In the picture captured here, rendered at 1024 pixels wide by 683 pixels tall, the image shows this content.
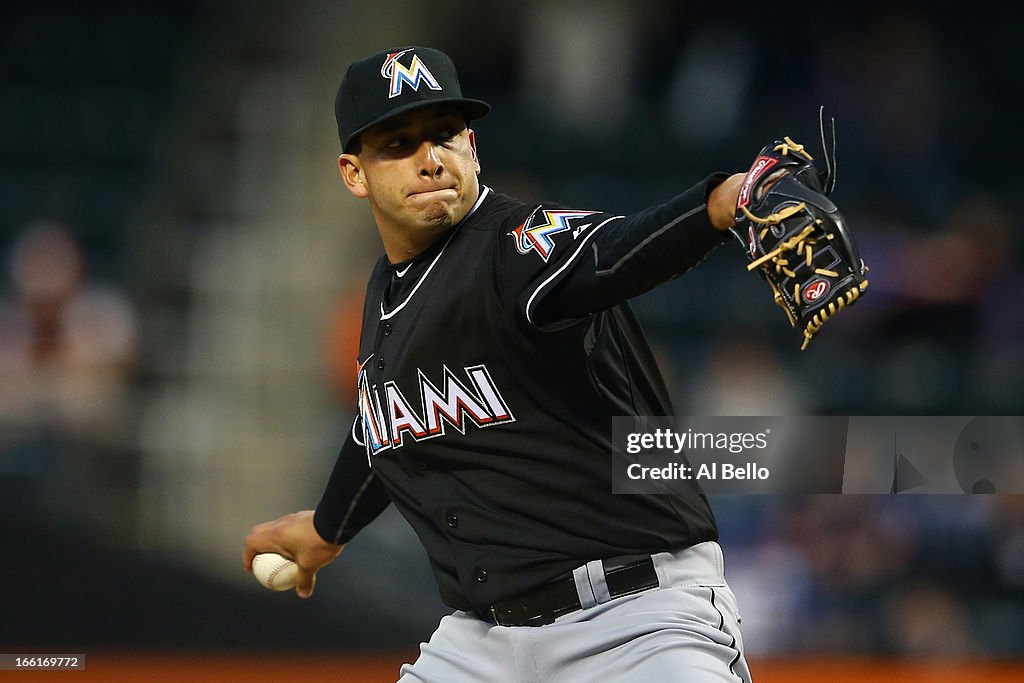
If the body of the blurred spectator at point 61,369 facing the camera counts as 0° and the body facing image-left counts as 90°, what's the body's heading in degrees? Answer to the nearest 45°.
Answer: approximately 0°
